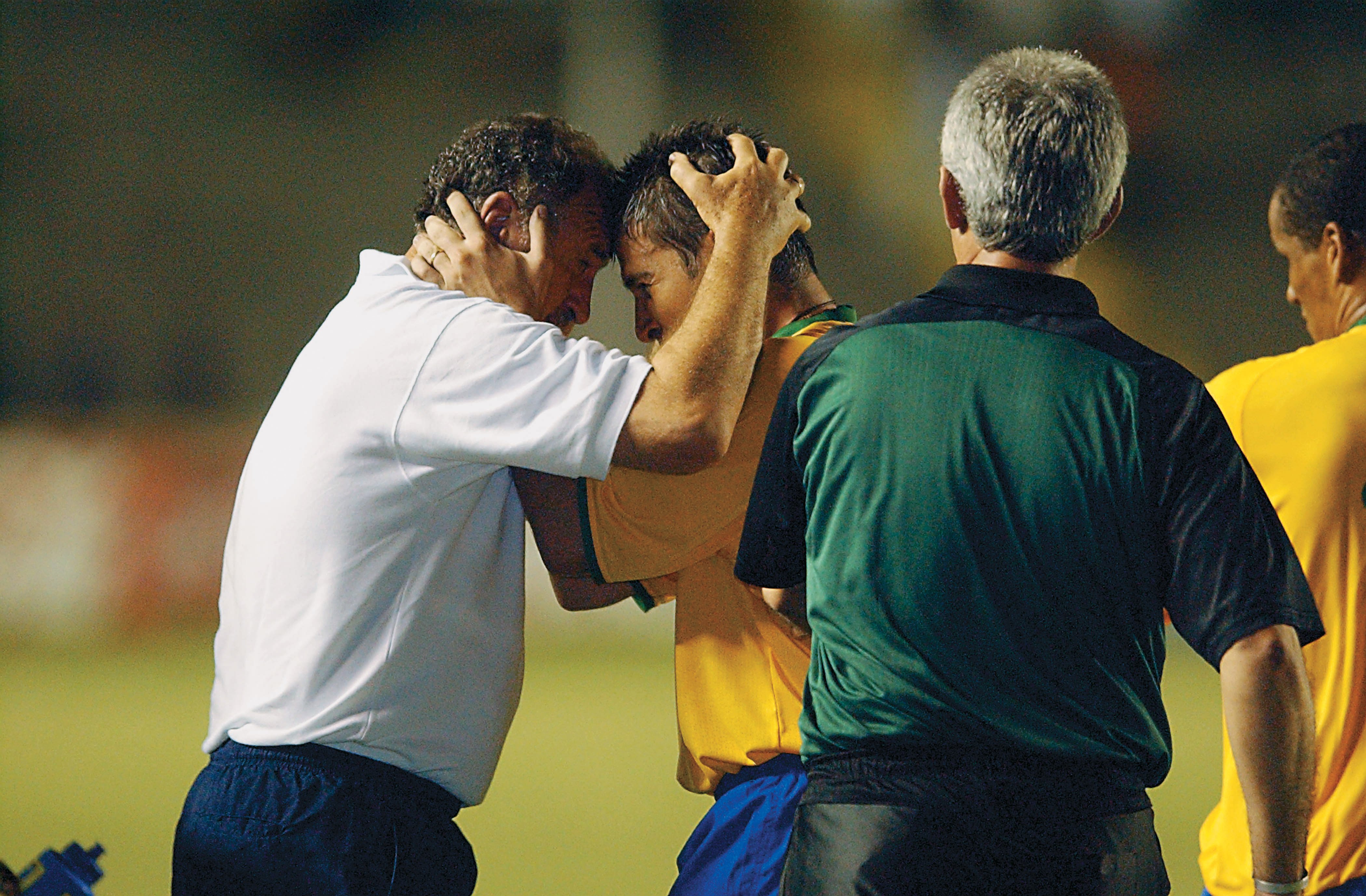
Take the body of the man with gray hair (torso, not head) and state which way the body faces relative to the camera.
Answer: away from the camera

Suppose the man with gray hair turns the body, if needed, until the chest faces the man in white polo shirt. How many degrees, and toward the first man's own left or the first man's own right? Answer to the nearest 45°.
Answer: approximately 90° to the first man's own left

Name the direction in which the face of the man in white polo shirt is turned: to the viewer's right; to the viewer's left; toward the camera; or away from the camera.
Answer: to the viewer's right
